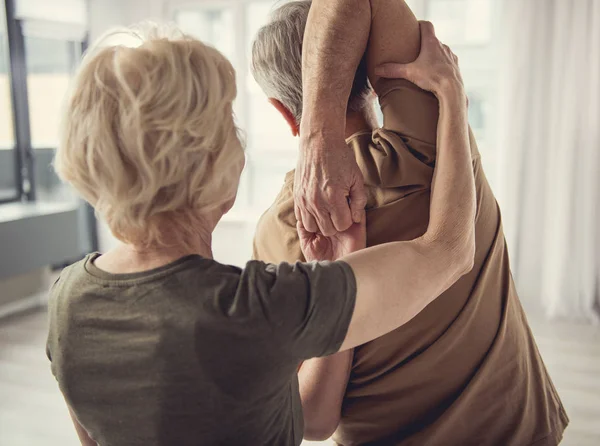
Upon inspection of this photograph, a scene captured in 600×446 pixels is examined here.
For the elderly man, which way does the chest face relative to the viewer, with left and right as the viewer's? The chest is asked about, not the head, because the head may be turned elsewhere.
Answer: facing away from the viewer

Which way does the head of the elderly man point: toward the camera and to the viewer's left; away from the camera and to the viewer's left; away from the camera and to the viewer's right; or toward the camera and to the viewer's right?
away from the camera and to the viewer's left
